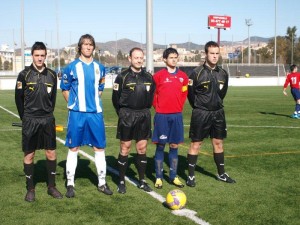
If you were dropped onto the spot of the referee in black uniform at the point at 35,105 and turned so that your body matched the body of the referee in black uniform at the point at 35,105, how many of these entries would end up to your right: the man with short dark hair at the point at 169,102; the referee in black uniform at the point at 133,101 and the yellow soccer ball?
0

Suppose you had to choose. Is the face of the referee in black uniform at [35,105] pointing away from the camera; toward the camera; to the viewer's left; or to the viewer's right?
toward the camera

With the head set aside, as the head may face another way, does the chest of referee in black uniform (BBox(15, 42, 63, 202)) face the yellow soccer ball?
no

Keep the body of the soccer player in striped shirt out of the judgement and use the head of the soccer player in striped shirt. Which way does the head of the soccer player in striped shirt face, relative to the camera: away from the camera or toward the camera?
toward the camera

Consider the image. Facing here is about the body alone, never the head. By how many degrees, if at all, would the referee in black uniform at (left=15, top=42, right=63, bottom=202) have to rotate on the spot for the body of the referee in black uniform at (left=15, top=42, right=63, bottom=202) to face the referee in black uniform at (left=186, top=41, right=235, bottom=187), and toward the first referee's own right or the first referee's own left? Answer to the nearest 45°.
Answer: approximately 90° to the first referee's own left

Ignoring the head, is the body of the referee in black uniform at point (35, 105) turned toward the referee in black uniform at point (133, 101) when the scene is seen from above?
no

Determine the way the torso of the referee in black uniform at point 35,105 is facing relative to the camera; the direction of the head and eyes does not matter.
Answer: toward the camera

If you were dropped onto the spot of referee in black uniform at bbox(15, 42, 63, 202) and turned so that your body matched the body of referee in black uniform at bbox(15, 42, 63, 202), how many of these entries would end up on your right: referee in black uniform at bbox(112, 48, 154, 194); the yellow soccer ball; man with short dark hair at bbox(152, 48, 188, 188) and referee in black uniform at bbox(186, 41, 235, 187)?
0

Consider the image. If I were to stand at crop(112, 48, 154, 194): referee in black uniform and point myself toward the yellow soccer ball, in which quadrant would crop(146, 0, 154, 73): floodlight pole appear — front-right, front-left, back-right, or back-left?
back-left

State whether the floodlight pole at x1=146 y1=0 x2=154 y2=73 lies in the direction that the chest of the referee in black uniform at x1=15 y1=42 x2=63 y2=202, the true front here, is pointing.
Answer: no
